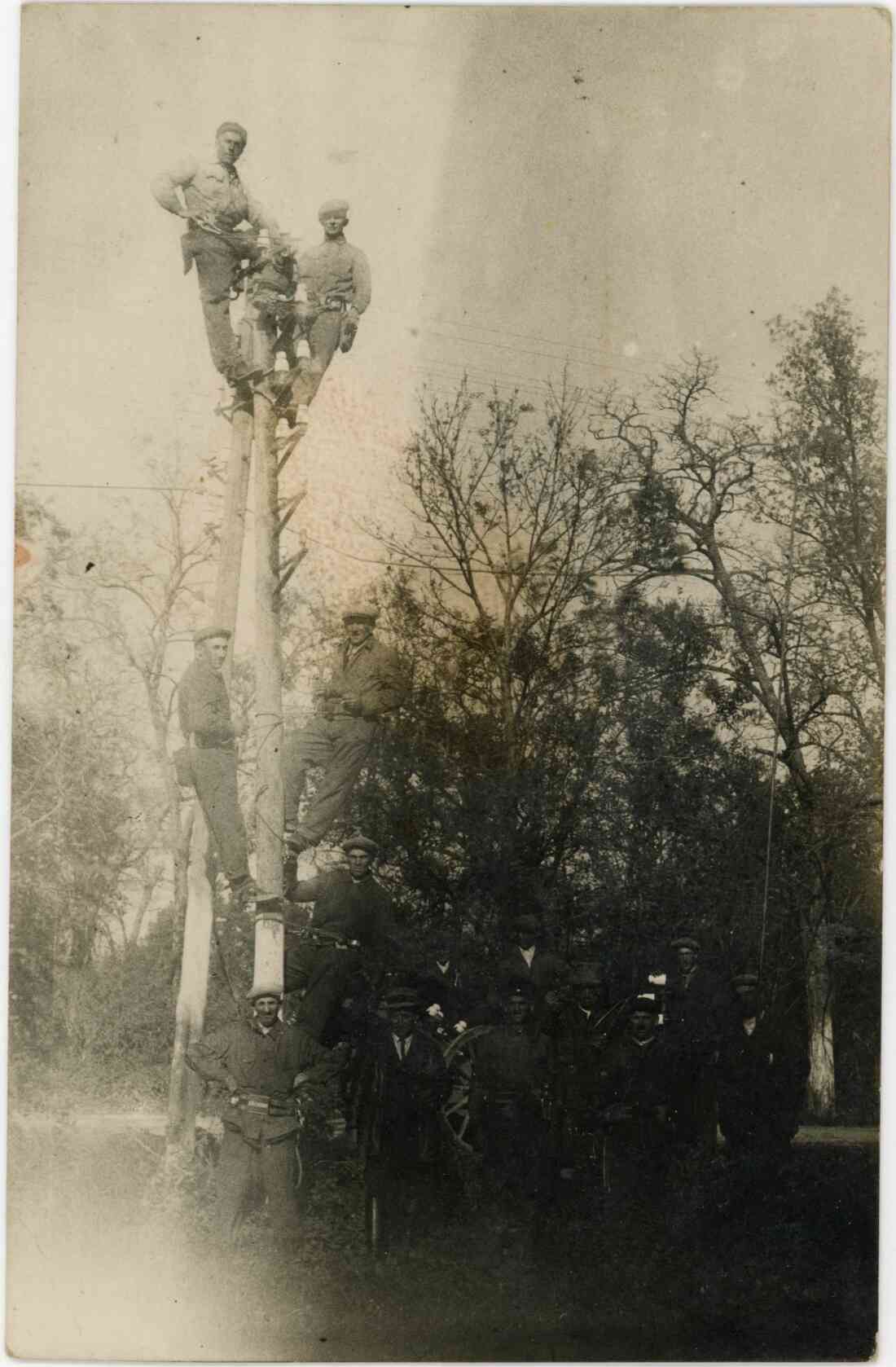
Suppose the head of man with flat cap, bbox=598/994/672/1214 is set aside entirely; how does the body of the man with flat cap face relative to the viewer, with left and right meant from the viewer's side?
facing the viewer

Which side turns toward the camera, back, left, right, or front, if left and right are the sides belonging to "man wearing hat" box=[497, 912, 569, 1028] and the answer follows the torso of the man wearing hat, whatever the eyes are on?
front

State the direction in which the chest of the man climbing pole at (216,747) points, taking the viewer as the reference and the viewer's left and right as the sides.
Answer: facing to the right of the viewer

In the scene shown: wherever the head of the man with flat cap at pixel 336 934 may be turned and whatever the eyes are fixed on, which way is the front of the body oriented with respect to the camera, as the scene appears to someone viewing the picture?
toward the camera
